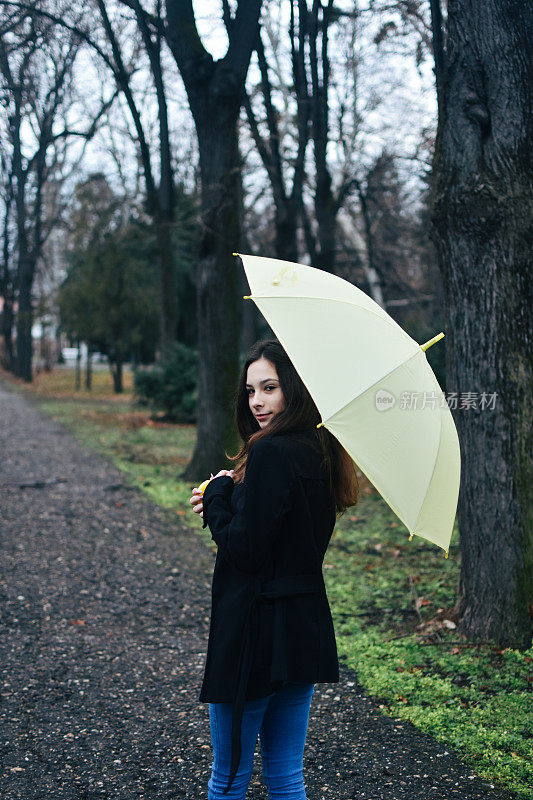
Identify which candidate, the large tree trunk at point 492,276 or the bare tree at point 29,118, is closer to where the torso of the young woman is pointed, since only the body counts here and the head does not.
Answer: the bare tree

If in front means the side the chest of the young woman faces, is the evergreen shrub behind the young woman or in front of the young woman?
in front

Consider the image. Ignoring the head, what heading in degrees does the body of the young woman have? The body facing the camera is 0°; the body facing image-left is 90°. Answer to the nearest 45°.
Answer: approximately 135°

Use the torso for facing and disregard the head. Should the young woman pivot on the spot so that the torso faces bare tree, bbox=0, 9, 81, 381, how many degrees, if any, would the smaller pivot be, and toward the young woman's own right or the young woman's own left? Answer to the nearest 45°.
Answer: approximately 45° to the young woman's own right

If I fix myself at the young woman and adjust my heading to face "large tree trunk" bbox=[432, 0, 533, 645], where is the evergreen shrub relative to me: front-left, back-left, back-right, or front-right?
front-left

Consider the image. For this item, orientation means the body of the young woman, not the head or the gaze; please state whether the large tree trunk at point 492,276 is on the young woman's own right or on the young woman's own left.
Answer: on the young woman's own right
